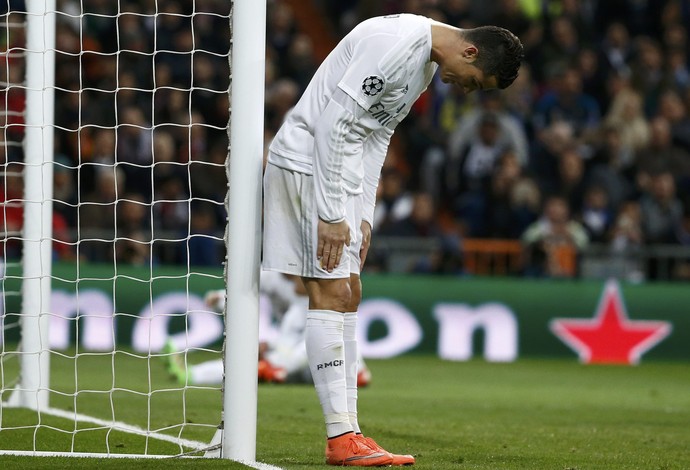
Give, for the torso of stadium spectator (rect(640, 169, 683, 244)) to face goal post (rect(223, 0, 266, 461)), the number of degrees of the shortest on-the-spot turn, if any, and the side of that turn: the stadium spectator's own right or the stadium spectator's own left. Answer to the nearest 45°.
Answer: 0° — they already face it

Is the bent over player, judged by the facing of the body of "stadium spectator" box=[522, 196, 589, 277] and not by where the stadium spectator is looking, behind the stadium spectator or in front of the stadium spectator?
in front

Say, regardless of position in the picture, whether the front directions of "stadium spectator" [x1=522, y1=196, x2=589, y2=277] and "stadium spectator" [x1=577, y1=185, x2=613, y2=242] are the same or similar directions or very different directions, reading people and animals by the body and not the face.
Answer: same or similar directions

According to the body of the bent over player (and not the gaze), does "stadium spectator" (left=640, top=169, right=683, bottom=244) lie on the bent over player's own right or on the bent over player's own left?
on the bent over player's own left

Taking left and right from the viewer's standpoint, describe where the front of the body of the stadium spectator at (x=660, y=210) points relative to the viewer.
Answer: facing the viewer

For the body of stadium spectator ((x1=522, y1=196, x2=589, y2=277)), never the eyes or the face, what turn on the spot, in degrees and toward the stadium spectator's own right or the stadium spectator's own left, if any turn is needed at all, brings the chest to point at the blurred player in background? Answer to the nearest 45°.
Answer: approximately 45° to the stadium spectator's own right

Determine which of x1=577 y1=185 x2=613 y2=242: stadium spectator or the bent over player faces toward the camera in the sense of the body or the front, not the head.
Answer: the stadium spectator

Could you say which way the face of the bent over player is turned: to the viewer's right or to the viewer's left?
to the viewer's right

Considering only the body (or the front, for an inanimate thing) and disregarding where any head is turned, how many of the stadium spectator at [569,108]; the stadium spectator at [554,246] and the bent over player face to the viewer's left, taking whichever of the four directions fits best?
0

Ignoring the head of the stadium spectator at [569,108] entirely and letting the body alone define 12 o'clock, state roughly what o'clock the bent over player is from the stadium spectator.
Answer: The bent over player is roughly at 12 o'clock from the stadium spectator.

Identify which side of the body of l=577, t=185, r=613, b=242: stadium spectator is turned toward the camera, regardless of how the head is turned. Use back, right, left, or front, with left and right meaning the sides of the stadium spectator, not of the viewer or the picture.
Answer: front

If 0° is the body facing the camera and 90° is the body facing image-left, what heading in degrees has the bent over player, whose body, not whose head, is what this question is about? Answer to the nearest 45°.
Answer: approximately 270°

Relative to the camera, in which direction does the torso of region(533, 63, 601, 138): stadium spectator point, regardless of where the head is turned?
toward the camera
